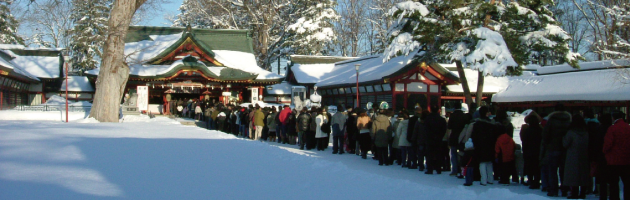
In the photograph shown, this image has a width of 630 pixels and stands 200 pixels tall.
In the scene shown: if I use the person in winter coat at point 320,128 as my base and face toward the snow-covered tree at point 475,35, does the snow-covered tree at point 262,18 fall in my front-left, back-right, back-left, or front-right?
front-left

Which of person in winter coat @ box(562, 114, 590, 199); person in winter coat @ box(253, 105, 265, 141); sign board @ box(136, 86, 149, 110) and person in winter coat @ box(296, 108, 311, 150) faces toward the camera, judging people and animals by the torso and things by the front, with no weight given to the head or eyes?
the sign board

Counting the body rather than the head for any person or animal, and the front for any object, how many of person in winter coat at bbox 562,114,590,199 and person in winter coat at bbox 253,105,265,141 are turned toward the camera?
0

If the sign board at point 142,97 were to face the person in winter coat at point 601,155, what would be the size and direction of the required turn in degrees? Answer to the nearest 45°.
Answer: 0° — it already faces them

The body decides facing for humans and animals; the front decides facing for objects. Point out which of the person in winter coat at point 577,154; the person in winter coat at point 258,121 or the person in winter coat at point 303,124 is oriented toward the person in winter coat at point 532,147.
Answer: the person in winter coat at point 577,154

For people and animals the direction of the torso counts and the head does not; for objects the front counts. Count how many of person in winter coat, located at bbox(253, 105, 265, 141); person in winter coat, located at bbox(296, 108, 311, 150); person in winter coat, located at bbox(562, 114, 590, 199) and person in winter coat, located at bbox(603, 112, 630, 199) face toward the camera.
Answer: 0

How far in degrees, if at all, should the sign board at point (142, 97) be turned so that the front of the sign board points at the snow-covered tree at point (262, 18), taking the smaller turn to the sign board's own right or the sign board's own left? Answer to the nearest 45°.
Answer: approximately 135° to the sign board's own left

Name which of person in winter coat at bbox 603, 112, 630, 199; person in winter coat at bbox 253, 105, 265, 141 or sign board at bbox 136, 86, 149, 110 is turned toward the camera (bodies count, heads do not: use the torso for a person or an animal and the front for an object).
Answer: the sign board

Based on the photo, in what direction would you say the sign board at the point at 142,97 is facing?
toward the camera

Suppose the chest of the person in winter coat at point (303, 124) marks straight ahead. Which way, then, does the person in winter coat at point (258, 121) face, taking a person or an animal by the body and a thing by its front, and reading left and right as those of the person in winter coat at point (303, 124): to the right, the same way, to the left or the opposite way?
the same way

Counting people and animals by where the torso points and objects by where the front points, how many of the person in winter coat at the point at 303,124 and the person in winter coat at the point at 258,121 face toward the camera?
0
